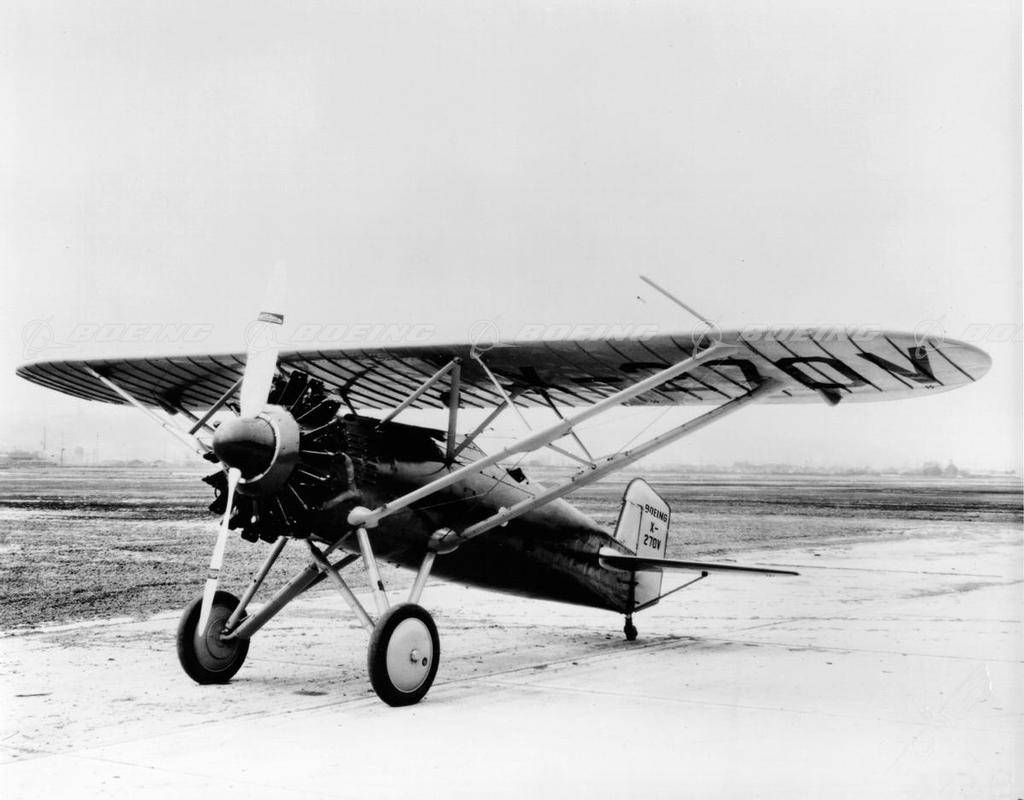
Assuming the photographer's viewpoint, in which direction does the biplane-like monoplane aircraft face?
facing the viewer and to the left of the viewer
